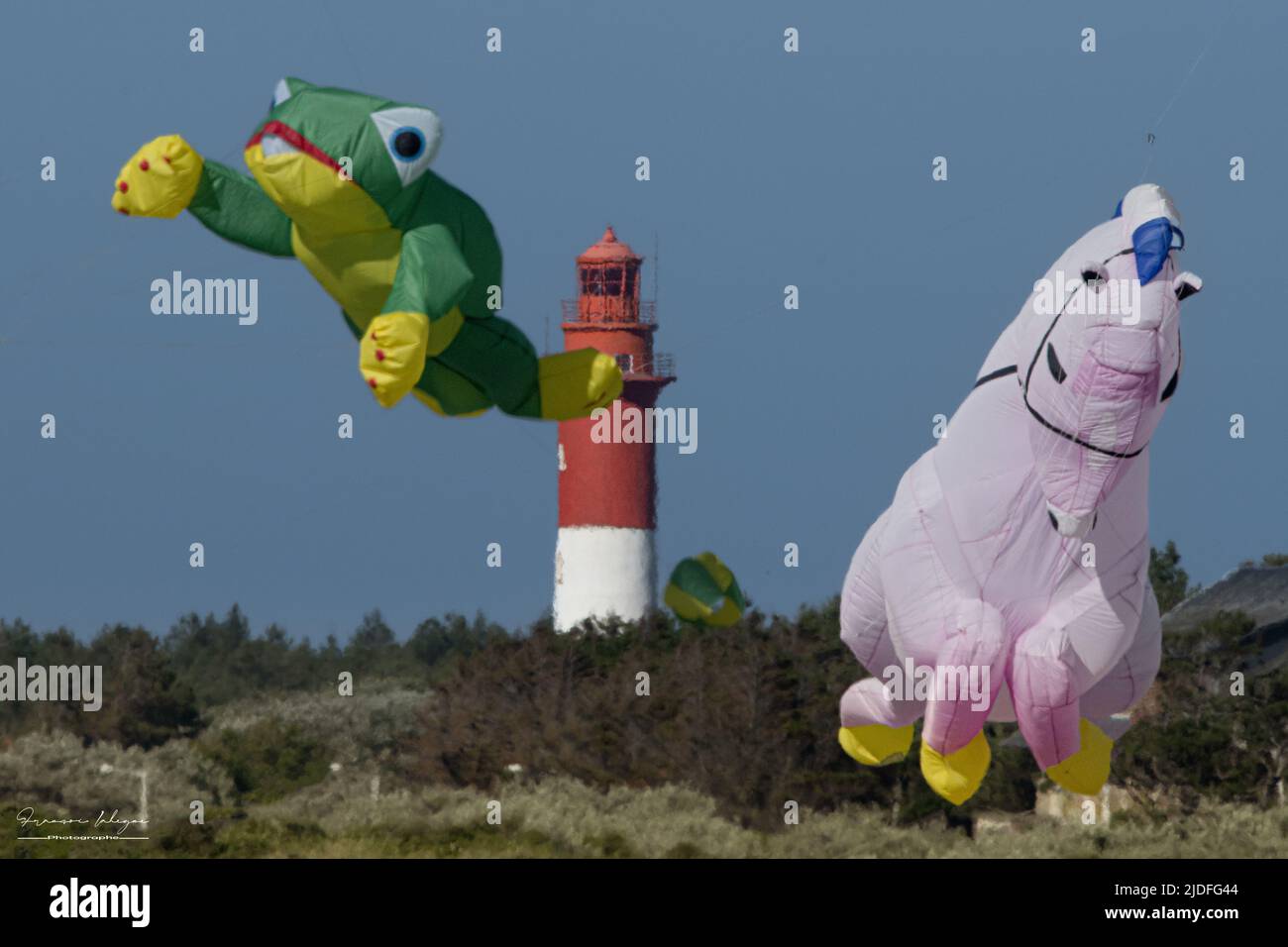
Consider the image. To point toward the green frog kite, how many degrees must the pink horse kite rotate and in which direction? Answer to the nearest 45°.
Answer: approximately 90° to its right

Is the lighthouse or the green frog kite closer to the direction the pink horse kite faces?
the green frog kite

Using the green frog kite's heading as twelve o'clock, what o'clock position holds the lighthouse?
The lighthouse is roughly at 5 o'clock from the green frog kite.

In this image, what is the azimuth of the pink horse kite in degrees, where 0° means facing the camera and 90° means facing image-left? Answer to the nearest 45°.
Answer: approximately 0°

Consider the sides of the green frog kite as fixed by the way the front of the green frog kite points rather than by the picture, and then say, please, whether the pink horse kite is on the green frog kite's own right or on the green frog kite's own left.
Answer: on the green frog kite's own left

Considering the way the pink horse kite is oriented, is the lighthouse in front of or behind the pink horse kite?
behind
